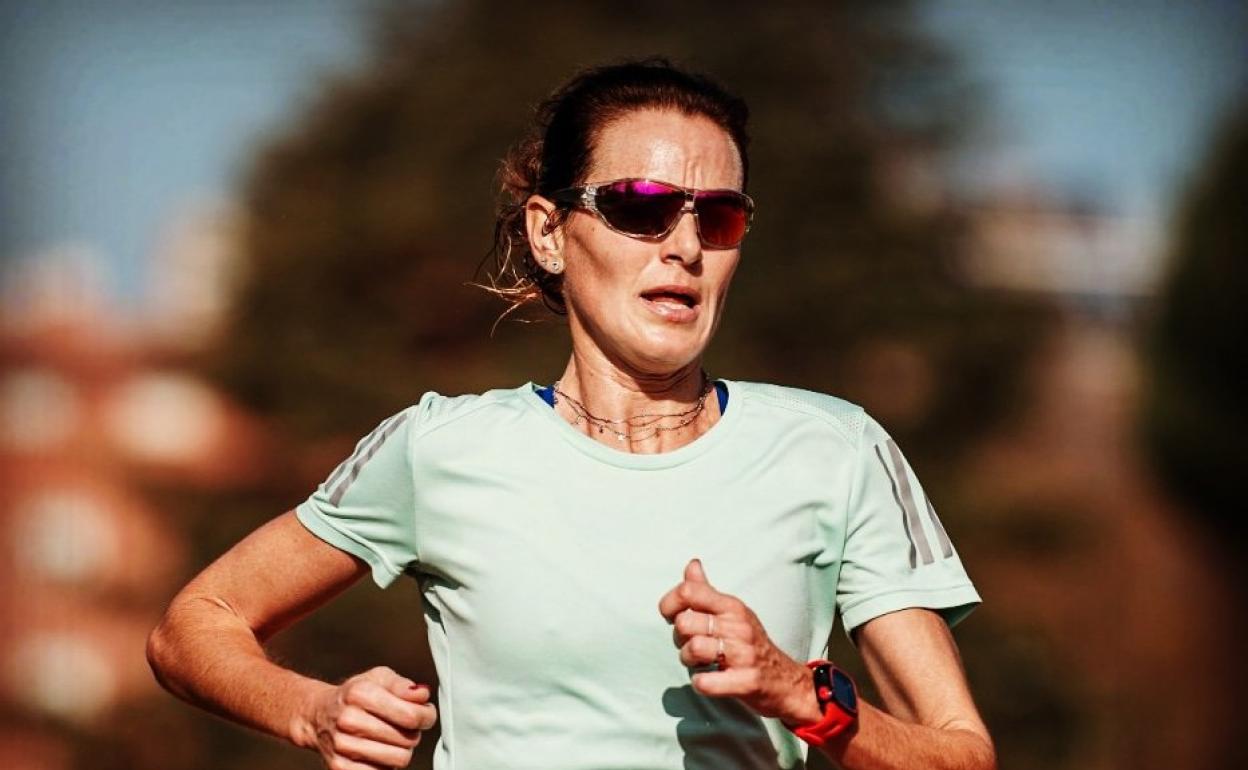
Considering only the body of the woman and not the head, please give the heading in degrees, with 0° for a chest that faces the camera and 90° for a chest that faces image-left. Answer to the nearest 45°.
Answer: approximately 0°

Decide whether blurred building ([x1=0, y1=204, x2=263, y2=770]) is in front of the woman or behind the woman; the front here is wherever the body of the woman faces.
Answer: behind

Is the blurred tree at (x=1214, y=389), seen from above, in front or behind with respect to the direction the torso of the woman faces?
behind

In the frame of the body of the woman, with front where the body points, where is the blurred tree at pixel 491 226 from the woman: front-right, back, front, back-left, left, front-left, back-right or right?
back
